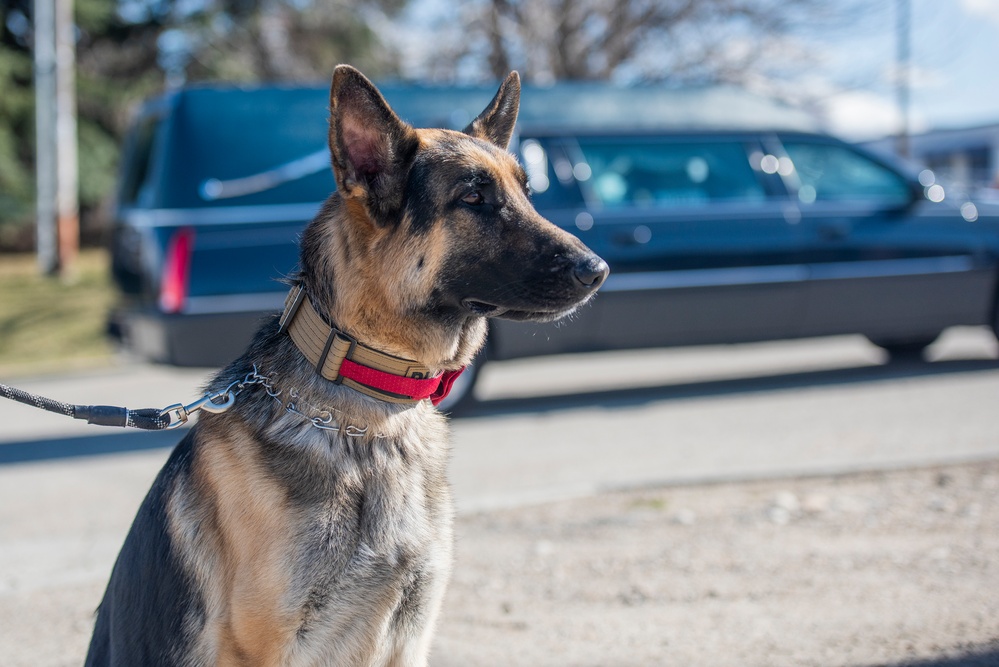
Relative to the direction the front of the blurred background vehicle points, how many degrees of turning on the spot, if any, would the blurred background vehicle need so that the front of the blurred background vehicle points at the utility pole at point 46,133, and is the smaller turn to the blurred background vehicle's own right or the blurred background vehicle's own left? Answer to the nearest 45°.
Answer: approximately 135° to the blurred background vehicle's own left

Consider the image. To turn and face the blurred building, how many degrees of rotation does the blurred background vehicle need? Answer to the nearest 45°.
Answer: approximately 45° to its left

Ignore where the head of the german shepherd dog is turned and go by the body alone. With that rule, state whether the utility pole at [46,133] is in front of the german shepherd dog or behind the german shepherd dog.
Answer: behind

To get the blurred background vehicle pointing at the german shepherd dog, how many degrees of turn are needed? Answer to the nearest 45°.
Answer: approximately 90° to its right

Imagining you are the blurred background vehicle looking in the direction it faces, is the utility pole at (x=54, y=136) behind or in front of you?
behind

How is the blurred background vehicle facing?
to the viewer's right

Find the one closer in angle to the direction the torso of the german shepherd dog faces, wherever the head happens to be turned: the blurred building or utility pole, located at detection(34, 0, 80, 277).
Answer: the blurred building
